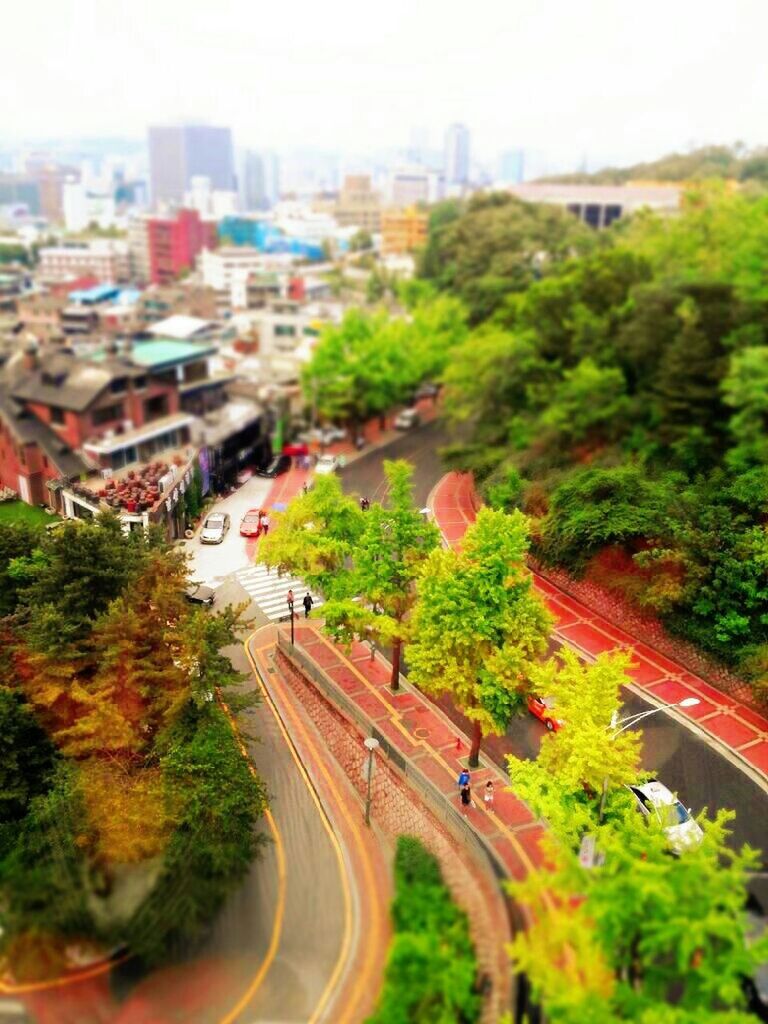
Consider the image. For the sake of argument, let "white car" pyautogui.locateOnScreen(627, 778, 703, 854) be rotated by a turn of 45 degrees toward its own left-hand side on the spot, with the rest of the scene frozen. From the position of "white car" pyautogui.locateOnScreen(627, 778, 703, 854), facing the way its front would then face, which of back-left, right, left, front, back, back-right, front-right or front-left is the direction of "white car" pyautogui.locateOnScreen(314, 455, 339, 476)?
back-left

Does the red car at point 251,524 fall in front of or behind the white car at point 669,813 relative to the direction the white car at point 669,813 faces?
behind

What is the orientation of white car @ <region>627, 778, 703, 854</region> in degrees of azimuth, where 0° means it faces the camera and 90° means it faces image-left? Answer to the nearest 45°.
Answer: approximately 315°
